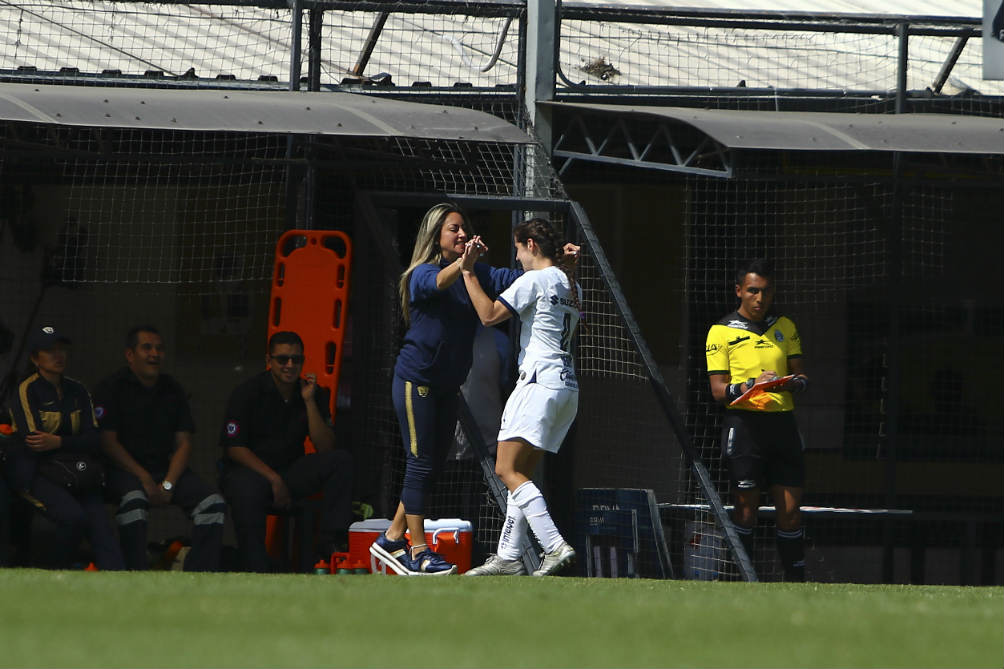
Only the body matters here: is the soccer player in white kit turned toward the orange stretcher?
yes

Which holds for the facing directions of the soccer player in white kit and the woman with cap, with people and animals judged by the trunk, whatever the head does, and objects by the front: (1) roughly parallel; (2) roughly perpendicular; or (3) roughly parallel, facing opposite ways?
roughly parallel, facing opposite ways

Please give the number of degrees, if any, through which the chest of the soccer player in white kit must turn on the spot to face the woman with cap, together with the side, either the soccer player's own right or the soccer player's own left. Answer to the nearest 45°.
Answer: approximately 45° to the soccer player's own left

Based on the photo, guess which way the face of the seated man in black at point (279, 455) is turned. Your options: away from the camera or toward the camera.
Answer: toward the camera

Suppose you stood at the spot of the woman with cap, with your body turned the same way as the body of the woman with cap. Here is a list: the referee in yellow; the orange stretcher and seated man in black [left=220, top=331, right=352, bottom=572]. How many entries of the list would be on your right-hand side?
0

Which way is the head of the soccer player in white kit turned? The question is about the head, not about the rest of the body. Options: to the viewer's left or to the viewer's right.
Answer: to the viewer's left

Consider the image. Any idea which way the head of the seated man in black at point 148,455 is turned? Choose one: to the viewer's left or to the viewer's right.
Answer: to the viewer's right

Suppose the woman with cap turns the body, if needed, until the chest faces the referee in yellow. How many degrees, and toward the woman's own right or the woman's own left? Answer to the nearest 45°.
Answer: approximately 45° to the woman's own left

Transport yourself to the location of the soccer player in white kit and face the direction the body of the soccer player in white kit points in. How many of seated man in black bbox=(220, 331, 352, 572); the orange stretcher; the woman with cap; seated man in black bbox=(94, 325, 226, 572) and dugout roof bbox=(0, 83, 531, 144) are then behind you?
0

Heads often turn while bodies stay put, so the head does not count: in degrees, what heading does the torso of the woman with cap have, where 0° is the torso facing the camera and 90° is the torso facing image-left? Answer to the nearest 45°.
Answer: approximately 315°

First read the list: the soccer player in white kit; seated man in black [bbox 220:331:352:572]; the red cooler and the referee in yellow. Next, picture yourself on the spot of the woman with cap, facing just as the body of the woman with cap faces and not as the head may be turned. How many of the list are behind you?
0

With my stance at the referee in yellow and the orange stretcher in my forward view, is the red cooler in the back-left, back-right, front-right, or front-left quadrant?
front-left

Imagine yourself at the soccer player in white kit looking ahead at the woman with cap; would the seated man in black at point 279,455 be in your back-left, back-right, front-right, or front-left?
front-right

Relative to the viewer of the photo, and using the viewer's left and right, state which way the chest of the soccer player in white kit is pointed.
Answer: facing away from the viewer and to the left of the viewer

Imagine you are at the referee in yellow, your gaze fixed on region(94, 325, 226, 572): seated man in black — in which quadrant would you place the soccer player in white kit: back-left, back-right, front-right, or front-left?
front-left

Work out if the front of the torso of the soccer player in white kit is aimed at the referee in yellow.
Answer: no

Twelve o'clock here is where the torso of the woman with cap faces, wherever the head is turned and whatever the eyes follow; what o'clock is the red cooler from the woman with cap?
The red cooler is roughly at 11 o'clock from the woman with cap.
